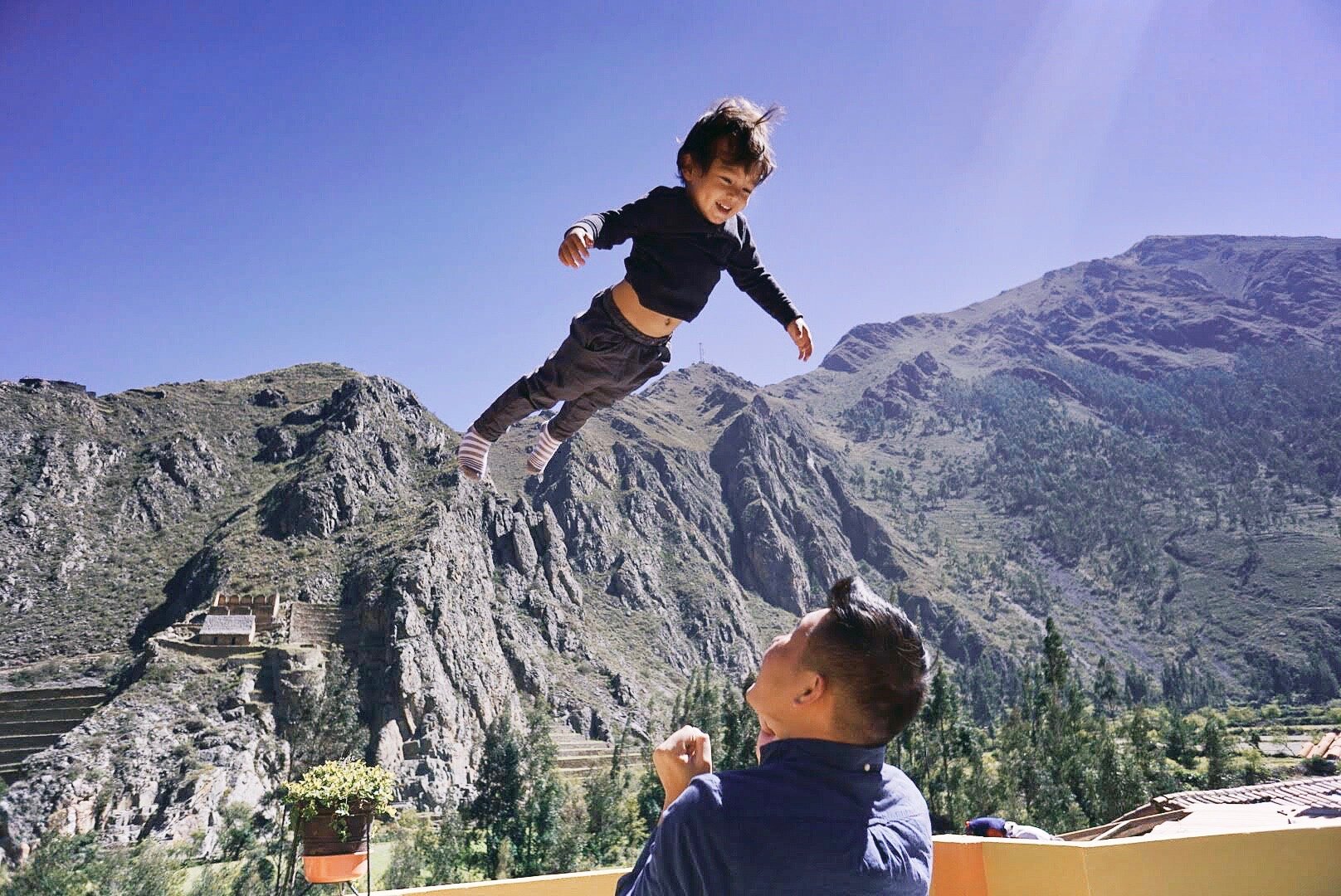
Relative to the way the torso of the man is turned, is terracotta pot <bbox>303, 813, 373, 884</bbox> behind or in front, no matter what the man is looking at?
in front

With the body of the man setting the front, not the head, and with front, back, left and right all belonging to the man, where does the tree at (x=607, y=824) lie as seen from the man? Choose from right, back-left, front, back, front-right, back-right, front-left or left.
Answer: front-right

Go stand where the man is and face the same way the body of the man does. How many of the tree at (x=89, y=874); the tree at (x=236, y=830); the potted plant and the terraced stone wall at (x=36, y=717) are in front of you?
4

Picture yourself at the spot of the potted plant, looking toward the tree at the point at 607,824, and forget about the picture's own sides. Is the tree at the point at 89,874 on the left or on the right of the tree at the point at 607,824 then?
left

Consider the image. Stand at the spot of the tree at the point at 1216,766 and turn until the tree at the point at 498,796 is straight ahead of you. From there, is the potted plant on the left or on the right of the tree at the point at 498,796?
left

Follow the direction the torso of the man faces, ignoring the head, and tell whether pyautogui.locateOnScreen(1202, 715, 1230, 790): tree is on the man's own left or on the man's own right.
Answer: on the man's own right

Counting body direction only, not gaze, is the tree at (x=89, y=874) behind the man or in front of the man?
in front

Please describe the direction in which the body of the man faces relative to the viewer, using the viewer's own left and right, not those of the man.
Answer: facing away from the viewer and to the left of the viewer

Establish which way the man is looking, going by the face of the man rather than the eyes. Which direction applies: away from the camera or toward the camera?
away from the camera
